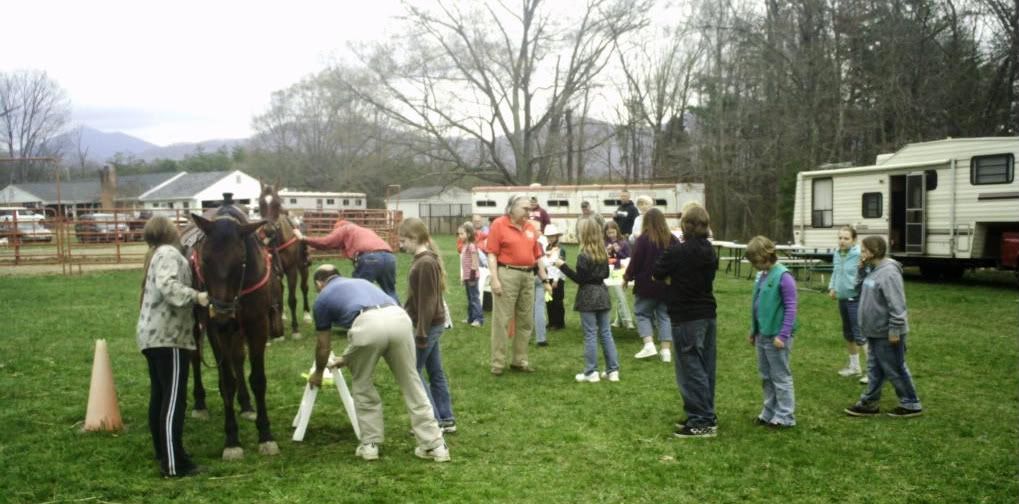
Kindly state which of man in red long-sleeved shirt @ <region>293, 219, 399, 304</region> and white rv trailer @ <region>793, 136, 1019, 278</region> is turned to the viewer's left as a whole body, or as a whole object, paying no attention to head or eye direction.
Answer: the man in red long-sleeved shirt

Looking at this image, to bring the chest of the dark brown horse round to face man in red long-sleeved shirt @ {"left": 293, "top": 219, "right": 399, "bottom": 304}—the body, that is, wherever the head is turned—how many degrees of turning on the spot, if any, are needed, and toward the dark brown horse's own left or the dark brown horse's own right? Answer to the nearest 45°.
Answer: approximately 135° to the dark brown horse's own left

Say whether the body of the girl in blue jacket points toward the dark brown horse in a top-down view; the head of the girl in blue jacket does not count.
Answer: yes

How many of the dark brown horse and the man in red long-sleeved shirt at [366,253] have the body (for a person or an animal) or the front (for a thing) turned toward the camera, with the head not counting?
1

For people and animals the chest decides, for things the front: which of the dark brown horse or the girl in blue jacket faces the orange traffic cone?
the girl in blue jacket

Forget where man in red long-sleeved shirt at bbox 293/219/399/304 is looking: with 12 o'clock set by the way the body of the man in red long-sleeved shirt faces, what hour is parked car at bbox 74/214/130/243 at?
The parked car is roughly at 2 o'clock from the man in red long-sleeved shirt.

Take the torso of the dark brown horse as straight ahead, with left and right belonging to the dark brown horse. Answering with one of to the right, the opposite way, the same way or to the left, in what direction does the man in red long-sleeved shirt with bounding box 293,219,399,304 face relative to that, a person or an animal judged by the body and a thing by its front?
to the right

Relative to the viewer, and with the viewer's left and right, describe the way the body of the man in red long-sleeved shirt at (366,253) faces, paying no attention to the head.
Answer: facing to the left of the viewer

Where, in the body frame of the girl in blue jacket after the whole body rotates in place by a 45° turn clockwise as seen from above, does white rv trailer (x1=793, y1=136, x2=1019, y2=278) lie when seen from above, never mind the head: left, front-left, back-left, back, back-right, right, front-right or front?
right

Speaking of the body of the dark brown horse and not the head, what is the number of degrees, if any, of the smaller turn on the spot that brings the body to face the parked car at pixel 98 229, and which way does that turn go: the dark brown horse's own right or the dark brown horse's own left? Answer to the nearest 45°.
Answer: approximately 180°

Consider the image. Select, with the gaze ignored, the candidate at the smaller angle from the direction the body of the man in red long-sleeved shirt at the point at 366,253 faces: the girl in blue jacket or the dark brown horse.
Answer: the dark brown horse

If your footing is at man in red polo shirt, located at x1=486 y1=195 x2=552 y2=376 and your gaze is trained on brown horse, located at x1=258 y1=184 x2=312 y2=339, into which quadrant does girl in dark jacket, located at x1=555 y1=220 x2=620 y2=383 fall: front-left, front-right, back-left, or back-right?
back-right
